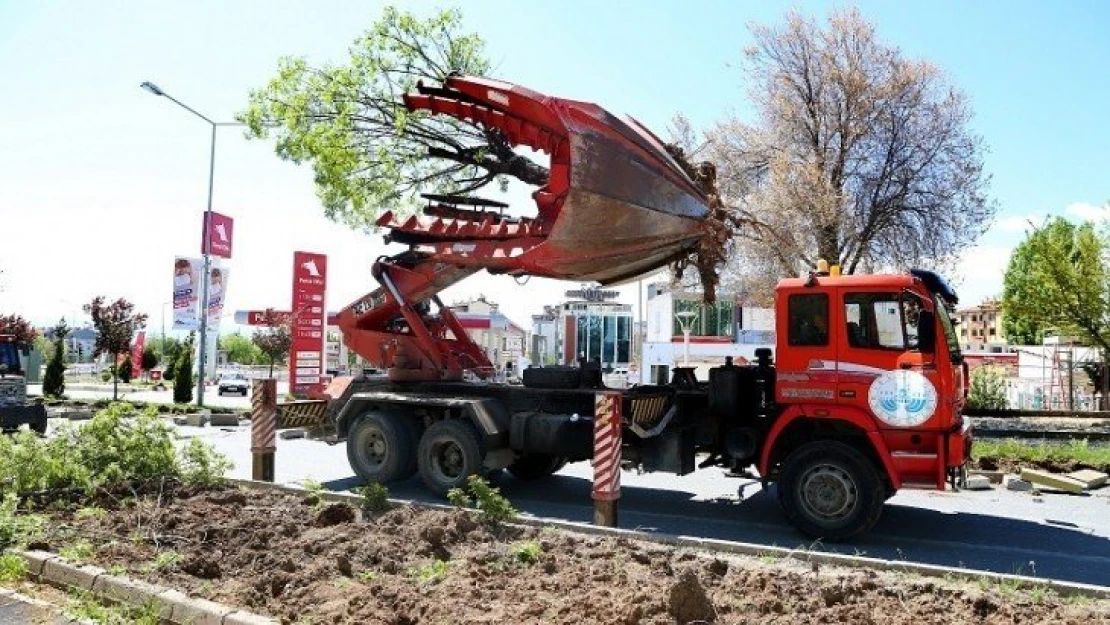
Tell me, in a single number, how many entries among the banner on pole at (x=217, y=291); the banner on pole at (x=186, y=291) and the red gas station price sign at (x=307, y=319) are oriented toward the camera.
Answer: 3

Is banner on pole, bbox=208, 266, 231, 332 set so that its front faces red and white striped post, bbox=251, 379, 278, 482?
yes

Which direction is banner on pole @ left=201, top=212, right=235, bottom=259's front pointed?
toward the camera

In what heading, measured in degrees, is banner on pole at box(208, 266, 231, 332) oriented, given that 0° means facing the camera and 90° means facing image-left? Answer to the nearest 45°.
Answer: approximately 0°

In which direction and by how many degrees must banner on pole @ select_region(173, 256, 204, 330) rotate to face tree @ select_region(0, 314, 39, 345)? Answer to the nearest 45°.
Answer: approximately 90° to its right

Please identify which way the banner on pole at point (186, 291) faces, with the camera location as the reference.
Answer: facing the viewer

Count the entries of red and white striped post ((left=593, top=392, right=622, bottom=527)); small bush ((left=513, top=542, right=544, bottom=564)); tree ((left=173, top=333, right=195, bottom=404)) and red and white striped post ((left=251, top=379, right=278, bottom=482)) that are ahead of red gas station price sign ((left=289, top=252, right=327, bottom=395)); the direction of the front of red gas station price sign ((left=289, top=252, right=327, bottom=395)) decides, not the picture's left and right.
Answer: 3

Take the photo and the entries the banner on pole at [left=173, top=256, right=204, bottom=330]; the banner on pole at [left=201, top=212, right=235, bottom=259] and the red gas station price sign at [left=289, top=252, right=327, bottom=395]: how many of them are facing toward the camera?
3

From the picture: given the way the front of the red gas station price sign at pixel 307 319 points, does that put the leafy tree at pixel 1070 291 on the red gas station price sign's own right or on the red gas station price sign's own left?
on the red gas station price sign's own left
